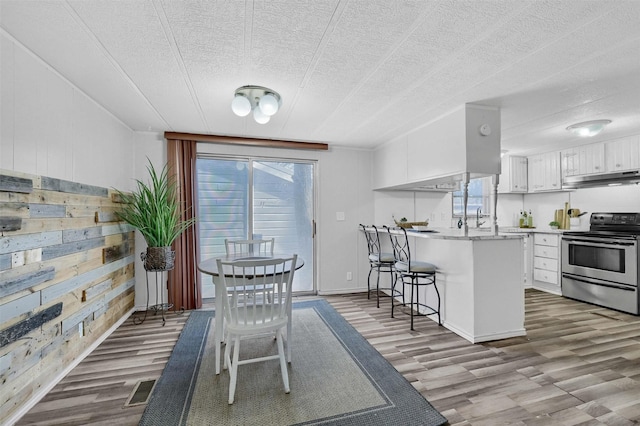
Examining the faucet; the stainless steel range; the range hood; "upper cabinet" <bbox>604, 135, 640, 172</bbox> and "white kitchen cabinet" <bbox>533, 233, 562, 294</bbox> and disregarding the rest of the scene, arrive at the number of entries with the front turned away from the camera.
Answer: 0

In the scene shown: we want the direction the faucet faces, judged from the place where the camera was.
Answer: facing the viewer and to the right of the viewer

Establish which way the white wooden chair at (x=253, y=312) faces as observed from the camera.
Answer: facing away from the viewer

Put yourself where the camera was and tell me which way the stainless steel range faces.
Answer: facing the viewer and to the left of the viewer

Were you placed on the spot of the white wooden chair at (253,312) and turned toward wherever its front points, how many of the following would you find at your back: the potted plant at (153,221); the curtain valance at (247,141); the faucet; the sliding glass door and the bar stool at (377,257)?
0

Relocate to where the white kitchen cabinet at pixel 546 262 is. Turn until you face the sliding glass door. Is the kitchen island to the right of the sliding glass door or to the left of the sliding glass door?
left

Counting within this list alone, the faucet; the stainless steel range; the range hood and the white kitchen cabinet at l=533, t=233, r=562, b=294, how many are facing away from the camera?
0

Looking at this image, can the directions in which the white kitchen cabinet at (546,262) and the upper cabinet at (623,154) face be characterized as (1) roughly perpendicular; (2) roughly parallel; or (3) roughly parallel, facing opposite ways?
roughly parallel

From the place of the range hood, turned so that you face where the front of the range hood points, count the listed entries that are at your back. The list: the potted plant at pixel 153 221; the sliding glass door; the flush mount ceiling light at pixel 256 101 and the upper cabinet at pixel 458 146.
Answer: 0

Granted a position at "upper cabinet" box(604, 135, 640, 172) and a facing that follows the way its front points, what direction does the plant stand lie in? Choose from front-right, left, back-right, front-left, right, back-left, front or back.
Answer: front

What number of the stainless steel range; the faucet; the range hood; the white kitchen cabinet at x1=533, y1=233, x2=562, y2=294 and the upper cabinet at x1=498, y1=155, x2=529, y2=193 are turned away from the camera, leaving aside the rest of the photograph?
0

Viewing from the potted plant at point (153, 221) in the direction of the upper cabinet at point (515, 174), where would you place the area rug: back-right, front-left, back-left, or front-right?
front-right

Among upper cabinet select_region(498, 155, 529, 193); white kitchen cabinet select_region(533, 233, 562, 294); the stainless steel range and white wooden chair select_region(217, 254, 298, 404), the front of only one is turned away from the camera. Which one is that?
the white wooden chair

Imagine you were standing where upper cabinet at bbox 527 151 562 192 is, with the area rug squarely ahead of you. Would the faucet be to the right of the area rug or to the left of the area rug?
right

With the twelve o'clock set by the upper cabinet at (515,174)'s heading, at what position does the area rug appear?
The area rug is roughly at 2 o'clock from the upper cabinet.

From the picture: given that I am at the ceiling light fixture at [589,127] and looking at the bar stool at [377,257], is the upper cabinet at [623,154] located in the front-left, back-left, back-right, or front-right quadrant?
back-right

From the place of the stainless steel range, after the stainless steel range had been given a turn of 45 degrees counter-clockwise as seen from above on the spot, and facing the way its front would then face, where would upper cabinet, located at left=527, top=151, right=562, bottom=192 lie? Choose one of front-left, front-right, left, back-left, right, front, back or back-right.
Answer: back-right

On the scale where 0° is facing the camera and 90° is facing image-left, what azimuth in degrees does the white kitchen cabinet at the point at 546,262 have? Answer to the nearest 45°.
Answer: approximately 45°

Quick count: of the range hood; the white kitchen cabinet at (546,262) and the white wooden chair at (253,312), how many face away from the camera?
1
